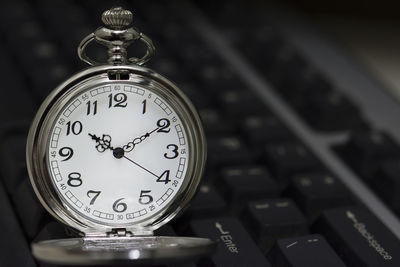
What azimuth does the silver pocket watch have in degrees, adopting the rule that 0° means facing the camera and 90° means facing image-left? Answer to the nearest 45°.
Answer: approximately 0°
